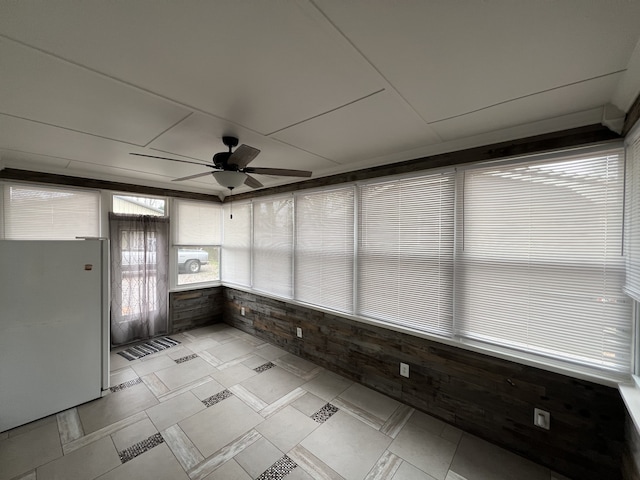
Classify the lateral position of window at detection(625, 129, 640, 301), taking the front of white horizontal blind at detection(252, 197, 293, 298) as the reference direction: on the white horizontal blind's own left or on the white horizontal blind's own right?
on the white horizontal blind's own left

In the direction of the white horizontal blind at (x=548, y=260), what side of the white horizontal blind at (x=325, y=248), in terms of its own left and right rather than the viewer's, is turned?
left

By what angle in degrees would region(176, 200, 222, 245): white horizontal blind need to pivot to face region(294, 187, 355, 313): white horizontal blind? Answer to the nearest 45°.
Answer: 0° — it already faces it

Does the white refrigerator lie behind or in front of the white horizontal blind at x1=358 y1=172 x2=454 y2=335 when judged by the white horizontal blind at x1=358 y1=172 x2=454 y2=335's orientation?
in front

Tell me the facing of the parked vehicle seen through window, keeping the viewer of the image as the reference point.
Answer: facing to the right of the viewer

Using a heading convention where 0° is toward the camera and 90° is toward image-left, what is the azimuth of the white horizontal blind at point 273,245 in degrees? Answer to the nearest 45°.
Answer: approximately 45°

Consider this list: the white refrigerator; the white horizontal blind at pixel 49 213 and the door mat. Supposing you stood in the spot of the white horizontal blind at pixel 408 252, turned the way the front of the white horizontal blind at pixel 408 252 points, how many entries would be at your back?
0

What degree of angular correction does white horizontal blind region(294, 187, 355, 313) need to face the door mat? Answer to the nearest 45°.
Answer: approximately 45° to its right

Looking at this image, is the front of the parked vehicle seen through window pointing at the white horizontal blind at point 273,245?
no

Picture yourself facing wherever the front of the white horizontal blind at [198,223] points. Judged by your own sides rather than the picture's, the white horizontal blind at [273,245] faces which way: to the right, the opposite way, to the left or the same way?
to the right

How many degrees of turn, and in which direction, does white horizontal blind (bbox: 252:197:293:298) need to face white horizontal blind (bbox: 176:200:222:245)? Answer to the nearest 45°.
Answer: approximately 90° to its right

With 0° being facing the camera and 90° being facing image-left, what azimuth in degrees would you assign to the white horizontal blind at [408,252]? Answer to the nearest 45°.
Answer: approximately 45°

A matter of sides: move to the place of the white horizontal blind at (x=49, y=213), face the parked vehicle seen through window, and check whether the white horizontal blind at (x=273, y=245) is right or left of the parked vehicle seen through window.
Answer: right

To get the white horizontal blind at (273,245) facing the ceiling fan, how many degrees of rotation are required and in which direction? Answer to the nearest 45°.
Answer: approximately 45° to its left

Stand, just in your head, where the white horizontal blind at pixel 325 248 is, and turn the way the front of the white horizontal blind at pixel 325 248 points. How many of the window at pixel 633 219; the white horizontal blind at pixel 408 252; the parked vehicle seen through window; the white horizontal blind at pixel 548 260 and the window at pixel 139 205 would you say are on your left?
3

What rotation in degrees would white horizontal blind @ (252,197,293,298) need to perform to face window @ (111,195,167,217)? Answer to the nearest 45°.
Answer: approximately 45° to its right
